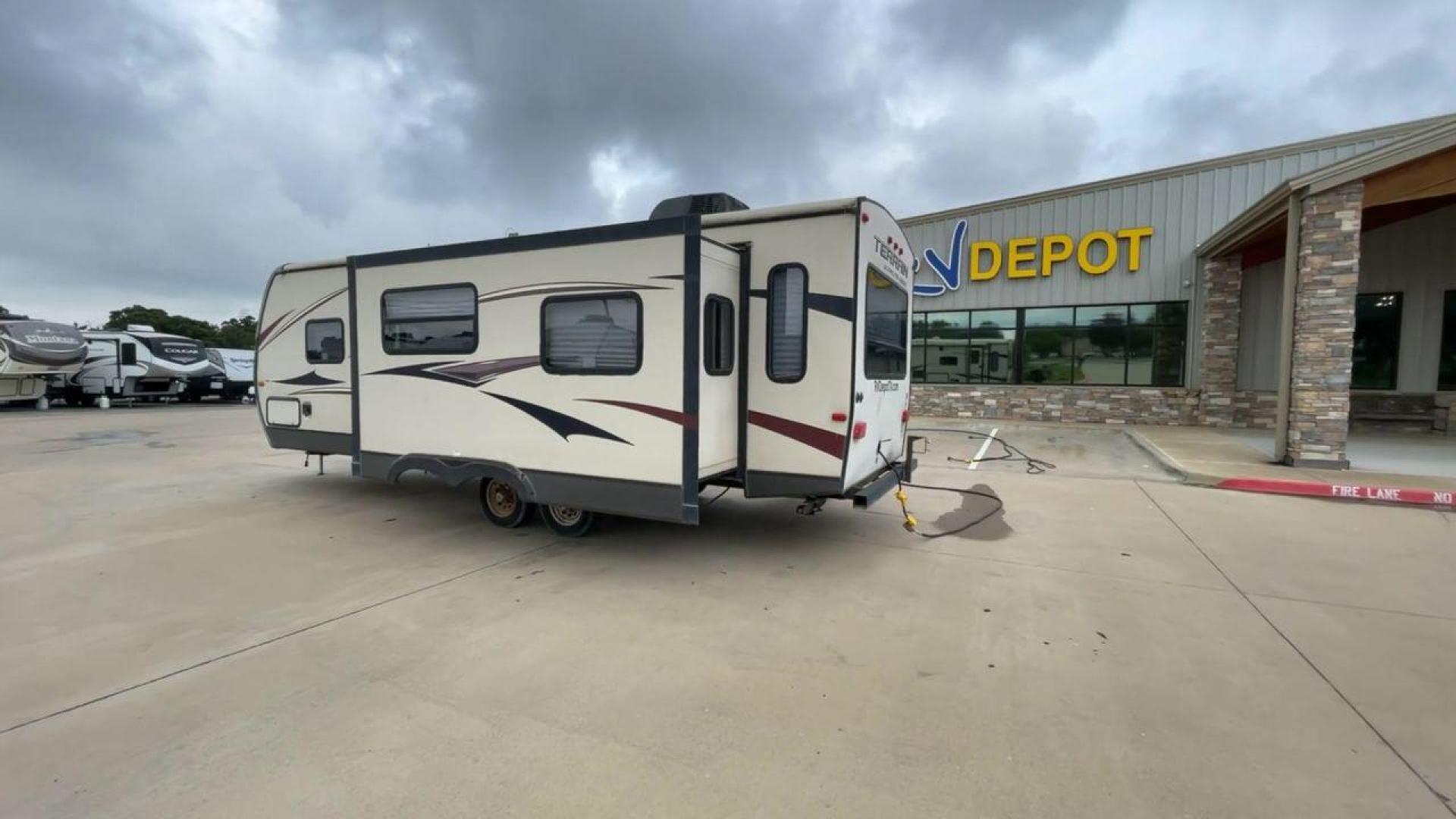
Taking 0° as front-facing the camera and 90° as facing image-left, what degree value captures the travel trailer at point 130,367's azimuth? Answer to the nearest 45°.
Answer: approximately 315°

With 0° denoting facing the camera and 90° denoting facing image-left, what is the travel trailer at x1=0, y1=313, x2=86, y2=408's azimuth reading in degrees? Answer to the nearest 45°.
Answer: approximately 315°

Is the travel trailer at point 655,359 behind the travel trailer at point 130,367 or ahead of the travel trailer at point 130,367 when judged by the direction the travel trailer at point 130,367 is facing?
ahead

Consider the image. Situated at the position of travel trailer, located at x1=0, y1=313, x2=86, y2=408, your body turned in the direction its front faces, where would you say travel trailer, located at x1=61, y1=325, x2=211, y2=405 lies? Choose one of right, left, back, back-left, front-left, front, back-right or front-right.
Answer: left

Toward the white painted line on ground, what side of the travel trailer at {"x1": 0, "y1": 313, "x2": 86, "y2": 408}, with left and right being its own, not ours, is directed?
front

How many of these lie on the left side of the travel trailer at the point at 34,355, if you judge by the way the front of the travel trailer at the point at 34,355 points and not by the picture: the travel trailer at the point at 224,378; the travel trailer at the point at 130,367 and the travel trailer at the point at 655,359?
2

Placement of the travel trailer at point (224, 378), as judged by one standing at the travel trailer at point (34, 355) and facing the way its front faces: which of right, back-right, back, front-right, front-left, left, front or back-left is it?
left
